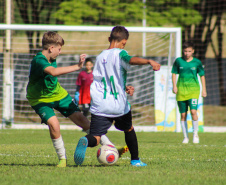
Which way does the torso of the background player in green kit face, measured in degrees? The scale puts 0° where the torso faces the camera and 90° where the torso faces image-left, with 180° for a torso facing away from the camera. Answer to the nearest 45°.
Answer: approximately 0°

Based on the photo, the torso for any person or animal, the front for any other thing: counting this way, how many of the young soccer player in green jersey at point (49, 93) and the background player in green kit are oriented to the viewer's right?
1

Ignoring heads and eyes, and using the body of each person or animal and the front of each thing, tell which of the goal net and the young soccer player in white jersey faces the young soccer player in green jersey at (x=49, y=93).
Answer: the goal net

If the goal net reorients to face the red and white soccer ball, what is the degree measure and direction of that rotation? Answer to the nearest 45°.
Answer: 0° — it already faces it

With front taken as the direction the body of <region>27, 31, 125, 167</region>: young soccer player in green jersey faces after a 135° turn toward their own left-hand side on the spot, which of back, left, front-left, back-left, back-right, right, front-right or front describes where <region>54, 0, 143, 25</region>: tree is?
front-right

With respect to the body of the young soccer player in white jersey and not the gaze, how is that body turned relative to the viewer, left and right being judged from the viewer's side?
facing away from the viewer and to the right of the viewer

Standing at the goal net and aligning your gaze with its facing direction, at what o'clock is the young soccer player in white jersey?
The young soccer player in white jersey is roughly at 12 o'clock from the goal net.

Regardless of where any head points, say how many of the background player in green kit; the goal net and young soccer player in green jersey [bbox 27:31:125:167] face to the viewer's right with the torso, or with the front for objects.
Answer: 1

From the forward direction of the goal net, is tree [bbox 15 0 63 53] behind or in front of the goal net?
behind

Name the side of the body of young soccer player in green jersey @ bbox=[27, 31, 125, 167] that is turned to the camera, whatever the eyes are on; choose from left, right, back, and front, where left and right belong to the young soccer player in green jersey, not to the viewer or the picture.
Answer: right

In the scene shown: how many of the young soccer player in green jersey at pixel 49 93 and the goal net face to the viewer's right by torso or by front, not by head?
1
